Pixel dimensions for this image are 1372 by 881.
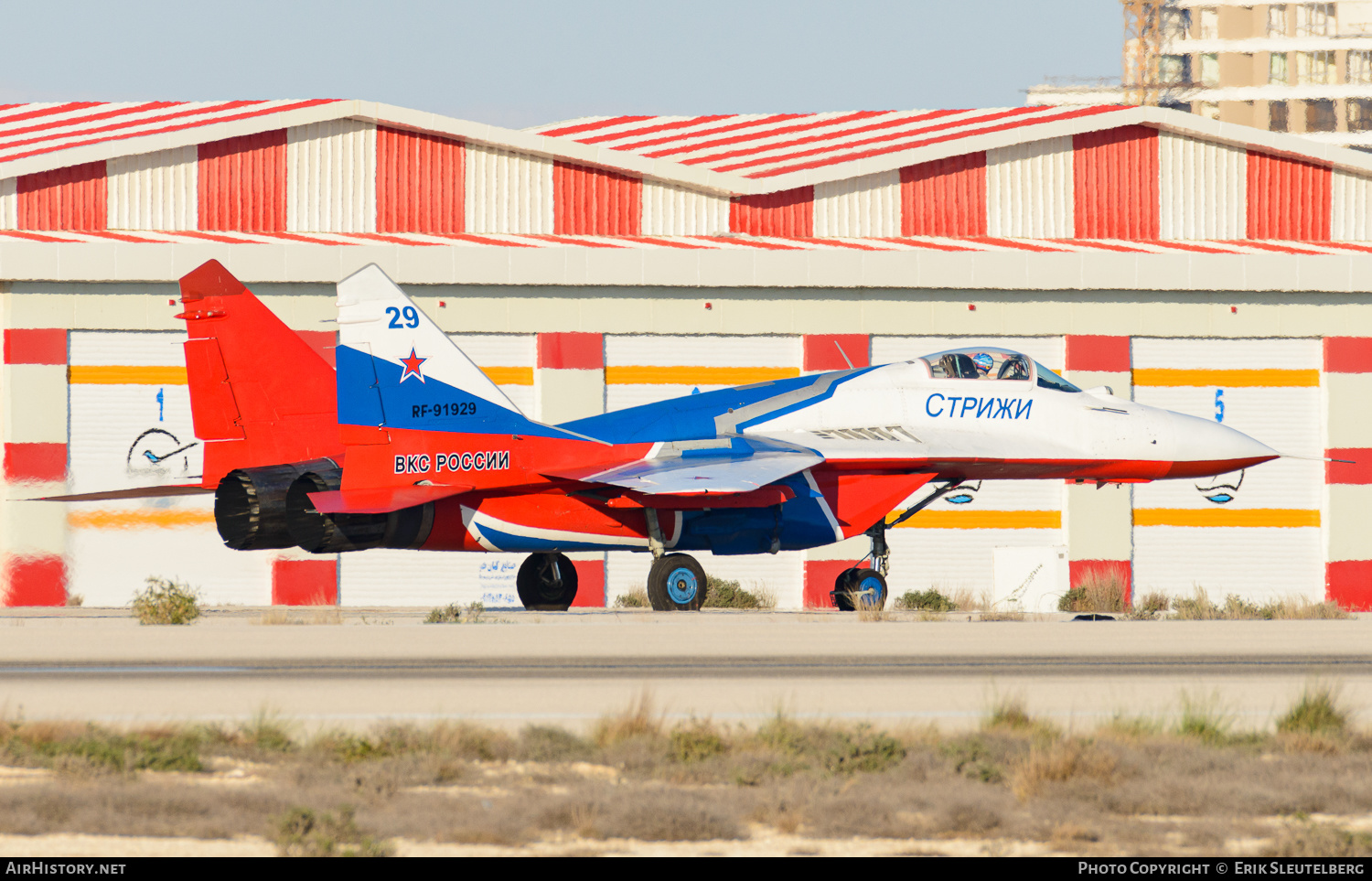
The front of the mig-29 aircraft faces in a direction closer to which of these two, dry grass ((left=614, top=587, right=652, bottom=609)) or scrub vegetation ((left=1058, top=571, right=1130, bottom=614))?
the scrub vegetation

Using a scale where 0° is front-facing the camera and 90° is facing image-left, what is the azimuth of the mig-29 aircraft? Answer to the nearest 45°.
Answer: approximately 225°

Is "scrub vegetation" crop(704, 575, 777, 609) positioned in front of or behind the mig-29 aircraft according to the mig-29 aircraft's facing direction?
in front

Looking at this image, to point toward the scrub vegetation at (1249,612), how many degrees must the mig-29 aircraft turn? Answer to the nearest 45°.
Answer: approximately 45° to its right

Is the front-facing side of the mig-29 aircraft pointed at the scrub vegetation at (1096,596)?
yes
